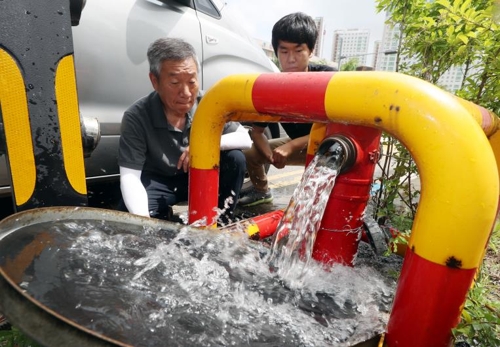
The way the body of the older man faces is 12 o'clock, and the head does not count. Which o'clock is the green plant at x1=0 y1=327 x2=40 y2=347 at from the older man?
The green plant is roughly at 2 o'clock from the older man.

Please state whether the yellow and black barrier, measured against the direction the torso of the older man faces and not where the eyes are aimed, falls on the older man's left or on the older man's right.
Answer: on the older man's right

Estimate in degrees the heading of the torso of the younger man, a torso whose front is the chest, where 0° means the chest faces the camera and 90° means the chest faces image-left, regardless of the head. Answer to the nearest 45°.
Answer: approximately 45°

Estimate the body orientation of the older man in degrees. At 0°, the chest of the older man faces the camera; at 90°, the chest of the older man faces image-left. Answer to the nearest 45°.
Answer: approximately 315°

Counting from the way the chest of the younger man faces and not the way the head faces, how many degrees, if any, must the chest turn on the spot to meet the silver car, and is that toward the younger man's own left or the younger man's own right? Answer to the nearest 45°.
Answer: approximately 45° to the younger man's own right

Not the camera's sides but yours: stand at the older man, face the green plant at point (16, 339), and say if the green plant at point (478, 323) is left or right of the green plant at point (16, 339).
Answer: left

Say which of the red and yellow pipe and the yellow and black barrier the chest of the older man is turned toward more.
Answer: the red and yellow pipe

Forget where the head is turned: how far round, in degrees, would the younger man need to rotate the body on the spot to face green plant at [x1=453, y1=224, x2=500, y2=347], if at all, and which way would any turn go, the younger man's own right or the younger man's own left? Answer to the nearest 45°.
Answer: approximately 45° to the younger man's own left
